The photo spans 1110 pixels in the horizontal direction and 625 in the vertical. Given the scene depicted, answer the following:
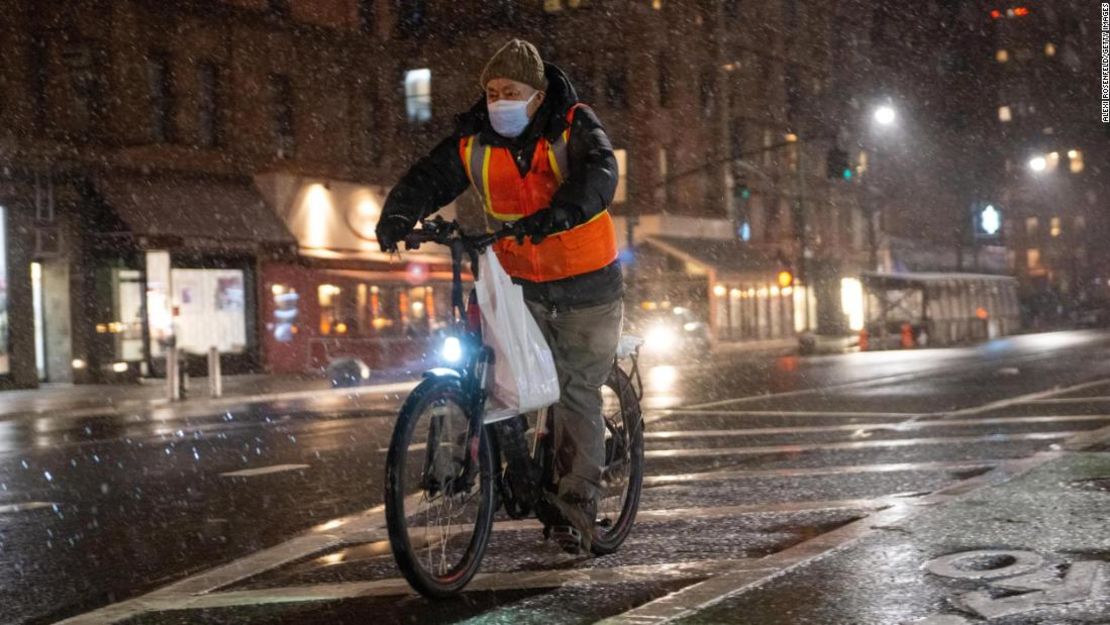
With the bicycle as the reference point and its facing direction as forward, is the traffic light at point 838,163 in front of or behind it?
behind

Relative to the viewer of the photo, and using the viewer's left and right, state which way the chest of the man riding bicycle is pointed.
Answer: facing the viewer and to the left of the viewer

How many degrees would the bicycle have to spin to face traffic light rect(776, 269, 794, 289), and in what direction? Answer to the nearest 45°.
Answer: approximately 135° to its right

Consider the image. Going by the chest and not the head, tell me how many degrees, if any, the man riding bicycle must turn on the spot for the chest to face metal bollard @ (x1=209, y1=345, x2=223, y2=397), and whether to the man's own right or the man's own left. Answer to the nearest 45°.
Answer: approximately 135° to the man's own right

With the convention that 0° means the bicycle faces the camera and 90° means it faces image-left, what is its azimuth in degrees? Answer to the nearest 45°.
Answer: approximately 45°

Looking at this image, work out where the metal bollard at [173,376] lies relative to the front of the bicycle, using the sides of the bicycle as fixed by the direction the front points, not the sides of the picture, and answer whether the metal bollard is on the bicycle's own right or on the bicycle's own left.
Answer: on the bicycle's own right

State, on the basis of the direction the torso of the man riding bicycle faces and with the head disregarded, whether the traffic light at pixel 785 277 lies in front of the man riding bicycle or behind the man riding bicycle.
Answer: behind

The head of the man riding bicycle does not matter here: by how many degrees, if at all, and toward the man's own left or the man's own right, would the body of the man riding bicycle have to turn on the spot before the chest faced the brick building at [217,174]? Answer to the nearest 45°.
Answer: approximately 135° to the man's own right
